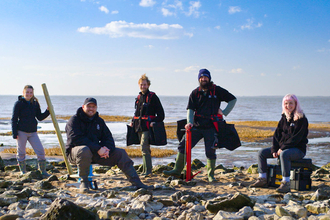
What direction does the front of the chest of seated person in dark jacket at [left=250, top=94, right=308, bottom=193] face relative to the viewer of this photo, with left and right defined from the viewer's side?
facing the viewer and to the left of the viewer

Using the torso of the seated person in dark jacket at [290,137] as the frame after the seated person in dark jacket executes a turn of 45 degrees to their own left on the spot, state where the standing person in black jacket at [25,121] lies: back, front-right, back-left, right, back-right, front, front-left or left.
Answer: right

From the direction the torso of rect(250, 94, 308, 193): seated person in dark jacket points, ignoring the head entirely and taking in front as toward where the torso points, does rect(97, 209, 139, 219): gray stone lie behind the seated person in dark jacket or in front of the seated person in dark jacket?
in front

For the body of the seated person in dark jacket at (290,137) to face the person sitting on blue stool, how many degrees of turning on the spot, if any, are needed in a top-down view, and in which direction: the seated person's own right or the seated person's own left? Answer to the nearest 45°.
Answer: approximately 45° to the seated person's own right

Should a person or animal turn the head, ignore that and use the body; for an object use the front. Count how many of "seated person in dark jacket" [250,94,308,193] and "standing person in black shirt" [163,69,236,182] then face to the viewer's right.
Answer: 0

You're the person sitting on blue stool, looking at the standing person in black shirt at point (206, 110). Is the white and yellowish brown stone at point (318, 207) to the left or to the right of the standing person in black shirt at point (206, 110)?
right

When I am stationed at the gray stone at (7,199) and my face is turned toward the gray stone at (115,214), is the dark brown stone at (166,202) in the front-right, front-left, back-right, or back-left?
front-left

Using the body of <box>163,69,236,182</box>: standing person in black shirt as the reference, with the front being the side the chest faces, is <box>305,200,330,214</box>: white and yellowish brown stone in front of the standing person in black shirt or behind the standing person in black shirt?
in front

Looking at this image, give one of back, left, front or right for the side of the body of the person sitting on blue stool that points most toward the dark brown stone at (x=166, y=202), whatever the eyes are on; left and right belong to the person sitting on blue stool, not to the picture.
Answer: front

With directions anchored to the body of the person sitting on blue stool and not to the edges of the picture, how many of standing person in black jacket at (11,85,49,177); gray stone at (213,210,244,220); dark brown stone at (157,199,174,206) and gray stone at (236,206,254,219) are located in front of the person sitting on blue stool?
3

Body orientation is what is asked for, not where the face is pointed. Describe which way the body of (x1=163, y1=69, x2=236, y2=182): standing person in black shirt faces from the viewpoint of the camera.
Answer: toward the camera
